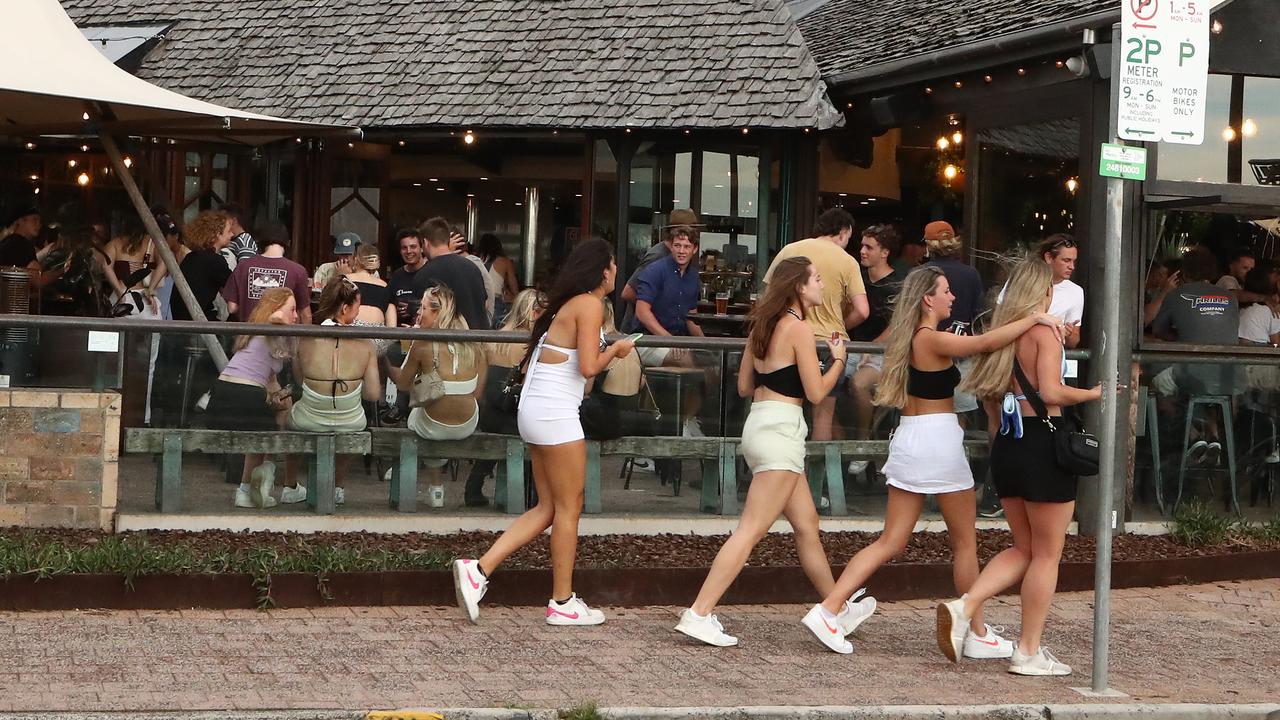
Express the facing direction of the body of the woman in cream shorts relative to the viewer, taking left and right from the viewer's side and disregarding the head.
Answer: facing away from the viewer and to the right of the viewer

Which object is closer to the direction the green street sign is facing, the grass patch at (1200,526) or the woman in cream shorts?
the woman in cream shorts

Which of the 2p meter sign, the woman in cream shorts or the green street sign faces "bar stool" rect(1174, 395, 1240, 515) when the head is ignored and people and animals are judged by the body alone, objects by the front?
the woman in cream shorts

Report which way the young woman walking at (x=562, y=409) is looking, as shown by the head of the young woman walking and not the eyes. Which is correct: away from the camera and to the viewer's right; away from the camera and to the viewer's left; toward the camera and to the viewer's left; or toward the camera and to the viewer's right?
away from the camera and to the viewer's right

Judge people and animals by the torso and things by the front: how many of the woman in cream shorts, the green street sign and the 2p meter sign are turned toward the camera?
2

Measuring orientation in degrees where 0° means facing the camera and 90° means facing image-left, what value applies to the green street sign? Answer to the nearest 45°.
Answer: approximately 0°

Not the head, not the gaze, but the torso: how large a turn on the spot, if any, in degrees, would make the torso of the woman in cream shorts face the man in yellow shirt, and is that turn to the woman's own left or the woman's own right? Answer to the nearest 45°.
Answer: approximately 45° to the woman's own left

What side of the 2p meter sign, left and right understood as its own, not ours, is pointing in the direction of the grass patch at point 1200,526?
back

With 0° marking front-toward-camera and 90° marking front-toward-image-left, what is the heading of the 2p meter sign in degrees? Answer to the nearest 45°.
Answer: approximately 0°

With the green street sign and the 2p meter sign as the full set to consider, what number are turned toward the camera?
2

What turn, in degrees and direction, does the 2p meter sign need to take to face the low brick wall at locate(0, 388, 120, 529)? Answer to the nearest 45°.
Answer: approximately 90° to its right

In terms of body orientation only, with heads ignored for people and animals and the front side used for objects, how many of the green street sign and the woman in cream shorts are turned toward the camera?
1
